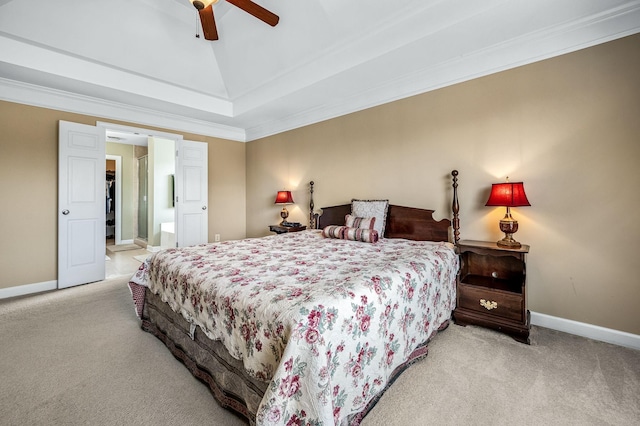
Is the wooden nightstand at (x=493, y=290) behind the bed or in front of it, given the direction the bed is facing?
behind

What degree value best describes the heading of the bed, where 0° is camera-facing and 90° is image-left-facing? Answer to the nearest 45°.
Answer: approximately 45°

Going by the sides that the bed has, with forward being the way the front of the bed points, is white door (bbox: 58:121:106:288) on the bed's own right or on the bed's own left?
on the bed's own right

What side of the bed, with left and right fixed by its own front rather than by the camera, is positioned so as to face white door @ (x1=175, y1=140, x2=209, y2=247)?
right

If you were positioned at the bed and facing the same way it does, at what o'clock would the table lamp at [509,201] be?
The table lamp is roughly at 7 o'clock from the bed.
